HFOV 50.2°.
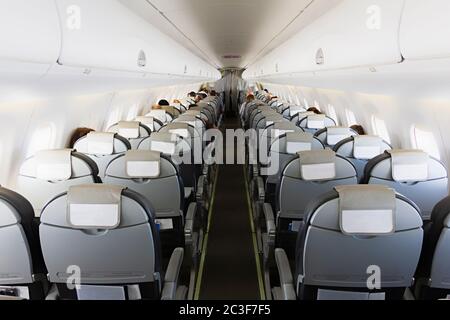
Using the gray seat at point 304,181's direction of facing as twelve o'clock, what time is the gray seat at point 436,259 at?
the gray seat at point 436,259 is roughly at 5 o'clock from the gray seat at point 304,181.

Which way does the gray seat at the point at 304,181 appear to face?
away from the camera

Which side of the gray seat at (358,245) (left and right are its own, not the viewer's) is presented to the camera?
back

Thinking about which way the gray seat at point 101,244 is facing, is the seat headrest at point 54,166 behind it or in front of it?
in front

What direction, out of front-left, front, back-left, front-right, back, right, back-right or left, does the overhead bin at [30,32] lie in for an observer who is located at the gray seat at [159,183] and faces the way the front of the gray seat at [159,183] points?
back-left

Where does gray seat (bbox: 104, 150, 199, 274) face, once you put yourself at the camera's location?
facing away from the viewer

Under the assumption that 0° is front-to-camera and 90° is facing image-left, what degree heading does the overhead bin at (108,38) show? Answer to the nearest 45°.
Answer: approximately 270°

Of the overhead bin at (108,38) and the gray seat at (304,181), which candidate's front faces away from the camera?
the gray seat

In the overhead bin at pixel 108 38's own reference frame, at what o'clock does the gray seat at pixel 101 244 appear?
The gray seat is roughly at 3 o'clock from the overhead bin.

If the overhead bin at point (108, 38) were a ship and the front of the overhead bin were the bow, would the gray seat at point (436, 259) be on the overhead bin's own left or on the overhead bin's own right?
on the overhead bin's own right

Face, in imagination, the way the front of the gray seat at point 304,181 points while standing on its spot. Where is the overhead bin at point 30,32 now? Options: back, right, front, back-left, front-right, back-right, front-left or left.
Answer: back-left

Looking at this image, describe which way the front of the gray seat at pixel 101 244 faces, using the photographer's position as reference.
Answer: facing away from the viewer
